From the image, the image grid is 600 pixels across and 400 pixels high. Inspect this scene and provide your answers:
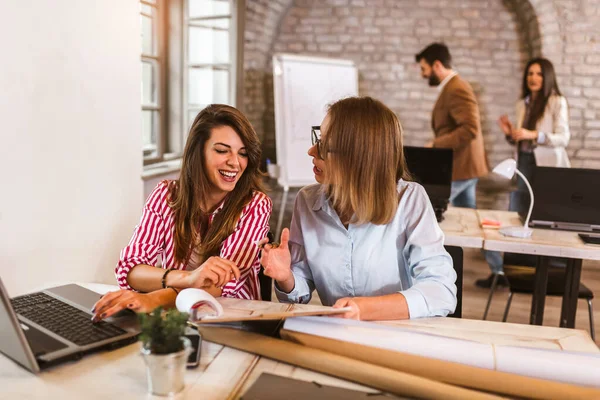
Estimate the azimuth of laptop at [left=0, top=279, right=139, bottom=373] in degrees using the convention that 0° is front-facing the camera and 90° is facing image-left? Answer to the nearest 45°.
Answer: approximately 225°

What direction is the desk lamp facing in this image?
to the viewer's left

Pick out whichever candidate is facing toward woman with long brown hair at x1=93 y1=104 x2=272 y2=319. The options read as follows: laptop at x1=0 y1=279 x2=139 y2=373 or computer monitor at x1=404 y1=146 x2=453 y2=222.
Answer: the laptop

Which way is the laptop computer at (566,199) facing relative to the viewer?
away from the camera

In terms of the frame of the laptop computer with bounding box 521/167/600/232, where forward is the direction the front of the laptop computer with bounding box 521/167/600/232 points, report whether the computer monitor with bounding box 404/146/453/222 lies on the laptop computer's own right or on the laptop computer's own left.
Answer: on the laptop computer's own left

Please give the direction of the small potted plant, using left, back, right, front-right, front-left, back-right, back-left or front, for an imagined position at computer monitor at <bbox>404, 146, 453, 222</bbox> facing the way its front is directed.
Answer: back

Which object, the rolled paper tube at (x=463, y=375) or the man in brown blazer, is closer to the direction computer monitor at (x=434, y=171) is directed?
the man in brown blazer

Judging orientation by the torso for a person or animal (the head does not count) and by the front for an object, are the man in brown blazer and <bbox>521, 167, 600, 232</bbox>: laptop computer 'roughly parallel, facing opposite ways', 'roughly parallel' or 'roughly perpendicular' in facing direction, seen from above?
roughly perpendicular

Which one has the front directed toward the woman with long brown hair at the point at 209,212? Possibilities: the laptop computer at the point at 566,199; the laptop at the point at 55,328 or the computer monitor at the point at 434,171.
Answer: the laptop at the point at 55,328
